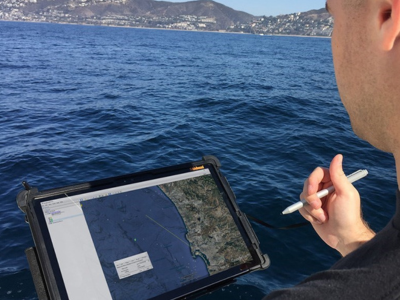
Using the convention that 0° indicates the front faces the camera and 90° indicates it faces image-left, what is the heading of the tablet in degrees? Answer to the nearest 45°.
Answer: approximately 0°
